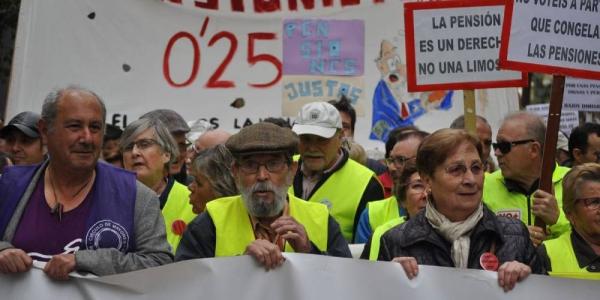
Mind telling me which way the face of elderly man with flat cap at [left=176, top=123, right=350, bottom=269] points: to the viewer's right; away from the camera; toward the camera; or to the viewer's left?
toward the camera

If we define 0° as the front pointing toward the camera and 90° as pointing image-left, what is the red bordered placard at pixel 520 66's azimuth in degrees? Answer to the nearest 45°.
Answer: approximately 0°

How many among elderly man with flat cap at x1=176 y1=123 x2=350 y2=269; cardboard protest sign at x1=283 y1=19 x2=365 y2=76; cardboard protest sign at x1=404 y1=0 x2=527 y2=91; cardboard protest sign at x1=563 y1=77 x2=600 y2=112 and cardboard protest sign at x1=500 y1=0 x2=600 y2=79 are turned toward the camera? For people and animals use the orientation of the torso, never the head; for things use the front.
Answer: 5

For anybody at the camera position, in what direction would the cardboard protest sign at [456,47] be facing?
facing the viewer

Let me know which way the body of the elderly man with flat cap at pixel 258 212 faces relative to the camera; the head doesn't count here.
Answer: toward the camera

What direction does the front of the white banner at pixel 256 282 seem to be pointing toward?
toward the camera

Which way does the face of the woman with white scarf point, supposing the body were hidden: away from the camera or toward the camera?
toward the camera

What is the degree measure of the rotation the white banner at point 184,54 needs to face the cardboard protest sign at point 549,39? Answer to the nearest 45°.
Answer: approximately 45° to its left

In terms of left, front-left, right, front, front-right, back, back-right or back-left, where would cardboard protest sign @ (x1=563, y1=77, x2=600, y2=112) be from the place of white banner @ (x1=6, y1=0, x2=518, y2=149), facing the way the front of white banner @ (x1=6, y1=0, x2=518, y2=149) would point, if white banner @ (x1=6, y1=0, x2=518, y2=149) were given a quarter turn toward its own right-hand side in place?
back
